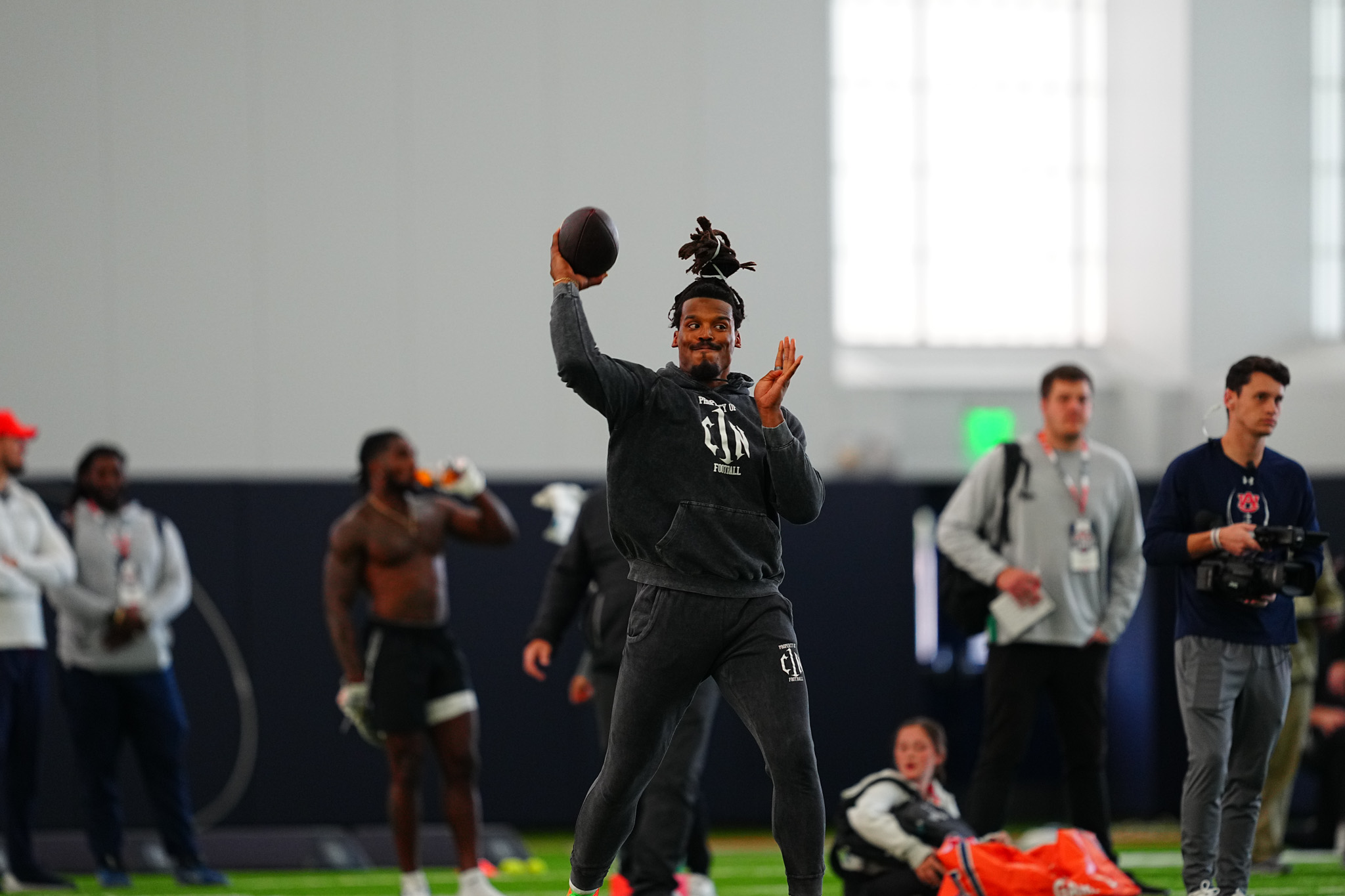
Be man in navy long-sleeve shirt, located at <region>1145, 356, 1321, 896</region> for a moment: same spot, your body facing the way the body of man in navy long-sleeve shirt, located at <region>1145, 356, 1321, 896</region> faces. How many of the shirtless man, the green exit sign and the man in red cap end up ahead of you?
0

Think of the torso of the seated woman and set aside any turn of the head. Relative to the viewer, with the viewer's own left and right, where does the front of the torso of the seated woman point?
facing the viewer and to the right of the viewer

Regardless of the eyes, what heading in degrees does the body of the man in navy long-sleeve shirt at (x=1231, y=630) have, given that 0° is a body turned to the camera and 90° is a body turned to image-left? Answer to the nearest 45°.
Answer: approximately 315°

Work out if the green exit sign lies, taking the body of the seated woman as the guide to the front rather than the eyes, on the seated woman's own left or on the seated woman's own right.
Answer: on the seated woman's own left

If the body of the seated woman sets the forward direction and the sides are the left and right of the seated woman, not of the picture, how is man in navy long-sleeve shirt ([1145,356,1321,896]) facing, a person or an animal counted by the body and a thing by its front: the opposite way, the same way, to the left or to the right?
the same way

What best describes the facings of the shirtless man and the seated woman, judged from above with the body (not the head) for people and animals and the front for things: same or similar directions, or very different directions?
same or similar directions

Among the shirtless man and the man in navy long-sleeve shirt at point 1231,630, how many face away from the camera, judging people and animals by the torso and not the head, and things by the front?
0

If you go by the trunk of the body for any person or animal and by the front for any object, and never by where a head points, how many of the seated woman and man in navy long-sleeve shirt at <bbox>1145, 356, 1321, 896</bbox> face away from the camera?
0

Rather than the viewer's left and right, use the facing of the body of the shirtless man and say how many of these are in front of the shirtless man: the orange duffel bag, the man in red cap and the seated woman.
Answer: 2

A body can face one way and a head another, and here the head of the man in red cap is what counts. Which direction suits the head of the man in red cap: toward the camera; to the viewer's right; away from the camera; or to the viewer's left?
to the viewer's right

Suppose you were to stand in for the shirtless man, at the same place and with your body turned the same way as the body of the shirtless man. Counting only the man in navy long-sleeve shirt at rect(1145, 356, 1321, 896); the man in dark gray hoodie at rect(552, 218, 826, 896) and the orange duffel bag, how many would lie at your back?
0

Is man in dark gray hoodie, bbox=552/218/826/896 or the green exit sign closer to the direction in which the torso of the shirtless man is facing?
the man in dark gray hoodie

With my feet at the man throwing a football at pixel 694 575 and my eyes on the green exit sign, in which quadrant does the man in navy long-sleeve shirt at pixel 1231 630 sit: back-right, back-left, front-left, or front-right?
front-right

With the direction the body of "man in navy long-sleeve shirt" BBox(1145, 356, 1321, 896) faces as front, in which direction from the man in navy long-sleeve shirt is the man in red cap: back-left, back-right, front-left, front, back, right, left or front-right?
back-right
